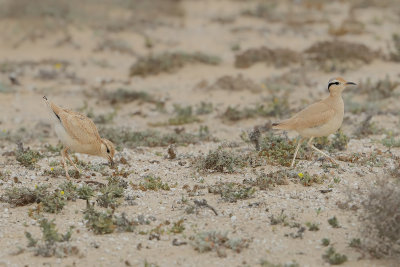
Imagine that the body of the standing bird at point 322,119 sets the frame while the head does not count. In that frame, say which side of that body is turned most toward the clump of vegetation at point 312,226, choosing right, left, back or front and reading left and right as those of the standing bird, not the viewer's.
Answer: right

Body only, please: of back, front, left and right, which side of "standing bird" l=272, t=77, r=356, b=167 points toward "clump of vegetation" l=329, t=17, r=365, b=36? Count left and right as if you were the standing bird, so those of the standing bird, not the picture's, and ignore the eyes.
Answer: left

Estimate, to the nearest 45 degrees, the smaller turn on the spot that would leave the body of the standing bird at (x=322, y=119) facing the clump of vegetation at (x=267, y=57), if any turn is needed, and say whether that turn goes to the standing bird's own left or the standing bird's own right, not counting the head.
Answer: approximately 90° to the standing bird's own left

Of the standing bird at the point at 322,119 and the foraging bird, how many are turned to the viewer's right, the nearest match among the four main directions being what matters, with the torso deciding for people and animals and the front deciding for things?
2

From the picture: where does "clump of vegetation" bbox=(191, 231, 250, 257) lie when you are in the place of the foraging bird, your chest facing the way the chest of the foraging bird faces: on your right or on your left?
on your right

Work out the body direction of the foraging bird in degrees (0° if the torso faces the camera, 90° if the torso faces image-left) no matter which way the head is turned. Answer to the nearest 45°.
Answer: approximately 270°

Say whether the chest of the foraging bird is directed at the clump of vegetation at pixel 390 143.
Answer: yes

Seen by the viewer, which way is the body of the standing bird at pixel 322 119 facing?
to the viewer's right

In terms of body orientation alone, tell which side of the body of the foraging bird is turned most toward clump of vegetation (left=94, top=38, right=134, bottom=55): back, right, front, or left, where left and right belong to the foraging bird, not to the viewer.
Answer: left

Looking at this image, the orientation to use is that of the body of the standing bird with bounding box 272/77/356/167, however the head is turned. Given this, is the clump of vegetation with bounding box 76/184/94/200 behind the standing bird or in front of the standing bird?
behind

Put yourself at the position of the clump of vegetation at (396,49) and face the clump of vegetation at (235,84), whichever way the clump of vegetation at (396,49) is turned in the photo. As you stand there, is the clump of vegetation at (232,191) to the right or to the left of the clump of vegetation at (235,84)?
left

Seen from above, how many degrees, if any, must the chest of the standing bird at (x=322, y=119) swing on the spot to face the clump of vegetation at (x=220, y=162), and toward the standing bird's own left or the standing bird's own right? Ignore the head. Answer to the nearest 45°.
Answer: approximately 180°

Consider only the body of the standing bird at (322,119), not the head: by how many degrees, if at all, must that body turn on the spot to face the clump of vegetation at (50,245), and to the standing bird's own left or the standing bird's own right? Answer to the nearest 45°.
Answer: approximately 135° to the standing bird's own right

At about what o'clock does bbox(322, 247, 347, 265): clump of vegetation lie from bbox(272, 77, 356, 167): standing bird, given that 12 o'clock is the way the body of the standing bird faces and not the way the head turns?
The clump of vegetation is roughly at 3 o'clock from the standing bird.

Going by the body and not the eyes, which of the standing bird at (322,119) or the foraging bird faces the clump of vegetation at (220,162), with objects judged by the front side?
the foraging bird

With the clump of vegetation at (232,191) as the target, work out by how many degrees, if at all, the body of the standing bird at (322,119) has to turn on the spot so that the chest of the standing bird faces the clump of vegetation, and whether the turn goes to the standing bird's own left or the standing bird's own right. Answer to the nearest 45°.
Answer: approximately 135° to the standing bird's own right
